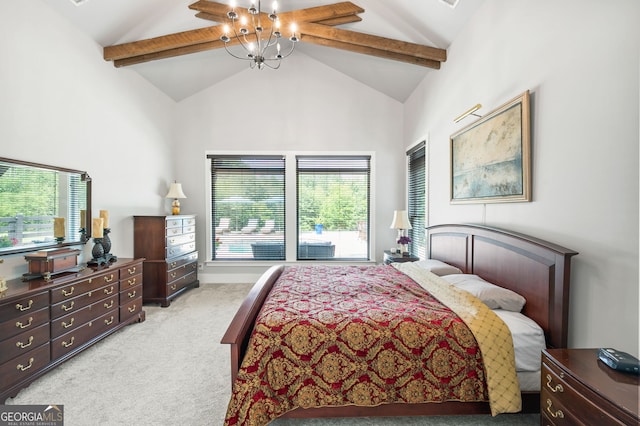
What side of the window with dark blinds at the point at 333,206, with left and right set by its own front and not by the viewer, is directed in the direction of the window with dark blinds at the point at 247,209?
right

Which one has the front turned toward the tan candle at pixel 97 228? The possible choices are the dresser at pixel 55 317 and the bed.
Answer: the bed

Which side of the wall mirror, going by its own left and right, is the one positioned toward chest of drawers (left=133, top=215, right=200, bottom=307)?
left

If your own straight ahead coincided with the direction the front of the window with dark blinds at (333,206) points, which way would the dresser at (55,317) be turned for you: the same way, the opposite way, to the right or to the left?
to the left

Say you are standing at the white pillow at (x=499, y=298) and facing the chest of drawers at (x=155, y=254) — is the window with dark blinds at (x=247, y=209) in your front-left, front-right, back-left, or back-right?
front-right

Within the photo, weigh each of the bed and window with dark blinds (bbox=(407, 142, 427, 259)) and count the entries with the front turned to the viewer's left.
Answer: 2

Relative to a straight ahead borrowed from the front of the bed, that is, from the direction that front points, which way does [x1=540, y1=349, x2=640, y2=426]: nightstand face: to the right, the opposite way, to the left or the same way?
the same way

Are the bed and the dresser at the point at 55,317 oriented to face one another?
yes

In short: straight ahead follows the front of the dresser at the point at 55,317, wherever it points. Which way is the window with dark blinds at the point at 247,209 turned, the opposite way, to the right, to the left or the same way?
to the right

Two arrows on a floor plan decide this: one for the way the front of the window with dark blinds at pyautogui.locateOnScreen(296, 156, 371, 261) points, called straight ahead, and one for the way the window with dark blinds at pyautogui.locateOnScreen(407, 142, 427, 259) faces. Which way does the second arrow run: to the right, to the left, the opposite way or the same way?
to the right

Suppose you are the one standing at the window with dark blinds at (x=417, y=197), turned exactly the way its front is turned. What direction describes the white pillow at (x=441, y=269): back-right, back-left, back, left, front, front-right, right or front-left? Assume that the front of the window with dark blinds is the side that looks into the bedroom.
left

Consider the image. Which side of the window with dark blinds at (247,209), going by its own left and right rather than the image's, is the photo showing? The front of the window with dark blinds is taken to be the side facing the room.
front

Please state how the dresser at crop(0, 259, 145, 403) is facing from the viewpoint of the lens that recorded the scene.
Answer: facing the viewer and to the right of the viewer

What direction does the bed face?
to the viewer's left

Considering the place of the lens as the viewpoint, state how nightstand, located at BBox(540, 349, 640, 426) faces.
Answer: facing the viewer and to the left of the viewer

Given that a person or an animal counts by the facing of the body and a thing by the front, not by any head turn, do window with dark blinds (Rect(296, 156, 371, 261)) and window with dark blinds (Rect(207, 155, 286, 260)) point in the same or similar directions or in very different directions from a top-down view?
same or similar directions

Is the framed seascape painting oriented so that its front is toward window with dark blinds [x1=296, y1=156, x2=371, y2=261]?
no

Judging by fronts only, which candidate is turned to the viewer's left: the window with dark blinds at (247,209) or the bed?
the bed

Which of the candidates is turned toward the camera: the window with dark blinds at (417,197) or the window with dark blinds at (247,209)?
the window with dark blinds at (247,209)

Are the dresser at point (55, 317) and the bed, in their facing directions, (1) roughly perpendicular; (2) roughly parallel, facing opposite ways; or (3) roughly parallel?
roughly parallel, facing opposite ways

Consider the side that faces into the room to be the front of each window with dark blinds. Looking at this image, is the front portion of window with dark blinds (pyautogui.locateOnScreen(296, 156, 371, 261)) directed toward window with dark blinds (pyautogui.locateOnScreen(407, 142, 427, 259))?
no
